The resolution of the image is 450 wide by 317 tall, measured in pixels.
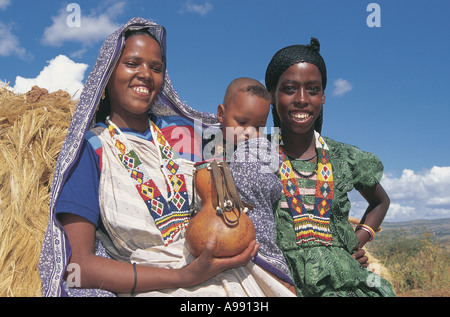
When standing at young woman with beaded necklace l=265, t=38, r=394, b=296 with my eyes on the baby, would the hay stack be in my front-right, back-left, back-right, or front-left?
front-right

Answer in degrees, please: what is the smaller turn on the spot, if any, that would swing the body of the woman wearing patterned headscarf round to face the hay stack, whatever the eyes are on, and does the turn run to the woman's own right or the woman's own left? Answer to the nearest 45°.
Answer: approximately 180°

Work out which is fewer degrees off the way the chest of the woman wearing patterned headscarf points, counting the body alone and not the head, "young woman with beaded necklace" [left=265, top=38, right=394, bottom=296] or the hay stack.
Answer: the young woman with beaded necklace
